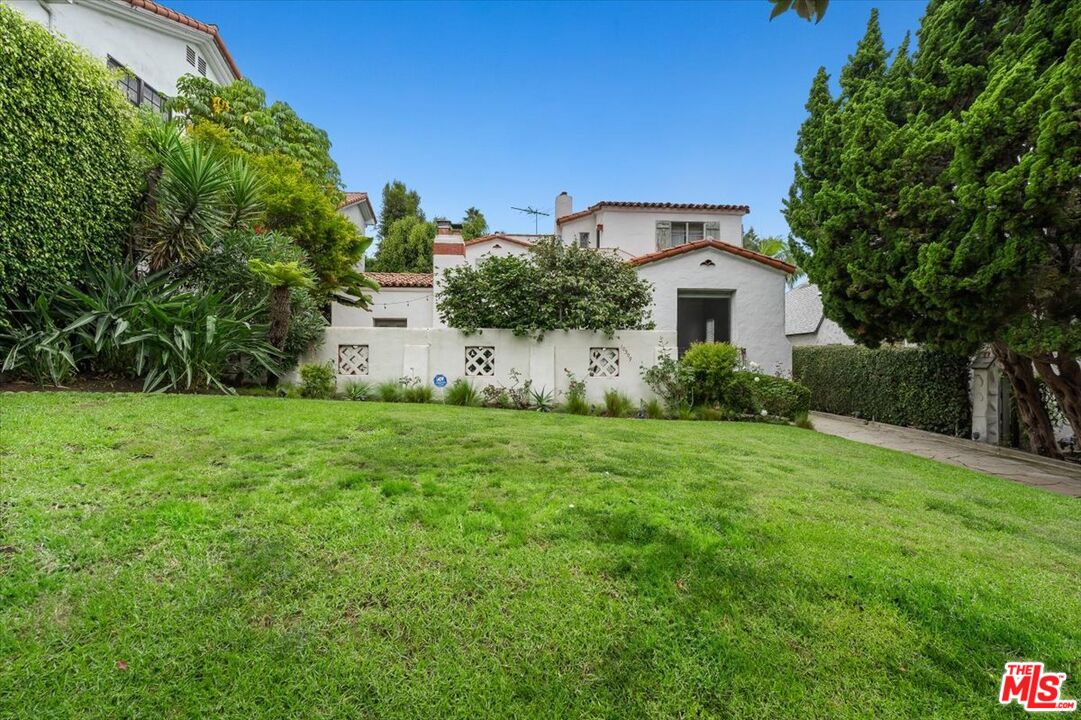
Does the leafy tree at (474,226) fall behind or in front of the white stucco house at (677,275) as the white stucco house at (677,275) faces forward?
behind

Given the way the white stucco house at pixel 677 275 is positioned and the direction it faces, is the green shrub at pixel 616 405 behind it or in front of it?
in front

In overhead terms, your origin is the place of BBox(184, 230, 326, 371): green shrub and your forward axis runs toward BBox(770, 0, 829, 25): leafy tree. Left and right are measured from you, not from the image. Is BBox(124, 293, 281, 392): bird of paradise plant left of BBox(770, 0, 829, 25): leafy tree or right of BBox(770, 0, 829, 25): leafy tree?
right

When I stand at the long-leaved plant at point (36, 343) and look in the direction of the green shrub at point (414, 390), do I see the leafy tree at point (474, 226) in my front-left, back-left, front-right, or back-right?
front-left

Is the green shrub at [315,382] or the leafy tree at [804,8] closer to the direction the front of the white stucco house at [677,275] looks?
the leafy tree

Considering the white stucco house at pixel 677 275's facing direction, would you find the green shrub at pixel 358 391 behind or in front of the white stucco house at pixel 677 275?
in front

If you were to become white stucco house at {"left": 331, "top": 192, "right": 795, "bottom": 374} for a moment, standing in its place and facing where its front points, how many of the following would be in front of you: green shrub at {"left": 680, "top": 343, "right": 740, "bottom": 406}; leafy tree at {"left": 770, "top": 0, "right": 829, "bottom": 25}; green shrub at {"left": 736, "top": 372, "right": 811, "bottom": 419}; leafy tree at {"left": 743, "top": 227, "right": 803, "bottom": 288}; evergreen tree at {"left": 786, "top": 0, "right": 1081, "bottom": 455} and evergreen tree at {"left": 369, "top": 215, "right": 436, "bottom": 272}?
4

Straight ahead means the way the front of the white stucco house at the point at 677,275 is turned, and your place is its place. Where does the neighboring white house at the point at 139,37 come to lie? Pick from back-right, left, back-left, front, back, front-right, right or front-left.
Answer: right

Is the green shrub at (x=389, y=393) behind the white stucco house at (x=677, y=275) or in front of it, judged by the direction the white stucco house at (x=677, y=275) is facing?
in front

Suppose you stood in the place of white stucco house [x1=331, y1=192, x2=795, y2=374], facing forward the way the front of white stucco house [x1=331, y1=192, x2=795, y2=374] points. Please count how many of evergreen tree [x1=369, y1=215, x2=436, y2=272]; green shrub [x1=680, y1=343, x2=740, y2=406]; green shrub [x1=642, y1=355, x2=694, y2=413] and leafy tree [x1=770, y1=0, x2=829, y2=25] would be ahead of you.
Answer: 3

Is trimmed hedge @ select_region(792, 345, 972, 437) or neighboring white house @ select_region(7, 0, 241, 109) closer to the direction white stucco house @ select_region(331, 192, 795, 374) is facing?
the trimmed hedge

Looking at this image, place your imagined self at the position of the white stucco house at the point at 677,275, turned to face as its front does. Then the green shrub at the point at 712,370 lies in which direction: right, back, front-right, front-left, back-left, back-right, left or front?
front

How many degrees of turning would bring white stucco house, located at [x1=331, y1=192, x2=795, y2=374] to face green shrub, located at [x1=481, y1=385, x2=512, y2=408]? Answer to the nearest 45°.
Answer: approximately 45° to its right

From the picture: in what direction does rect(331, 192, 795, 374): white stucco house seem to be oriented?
toward the camera

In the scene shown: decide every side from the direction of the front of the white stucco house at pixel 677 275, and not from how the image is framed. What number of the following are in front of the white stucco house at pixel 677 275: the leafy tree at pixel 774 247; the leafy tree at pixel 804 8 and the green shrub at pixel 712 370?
2

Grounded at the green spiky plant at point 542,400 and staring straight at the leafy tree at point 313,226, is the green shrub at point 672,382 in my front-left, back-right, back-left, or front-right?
back-right

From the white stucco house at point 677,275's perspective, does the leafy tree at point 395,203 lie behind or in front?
behind
